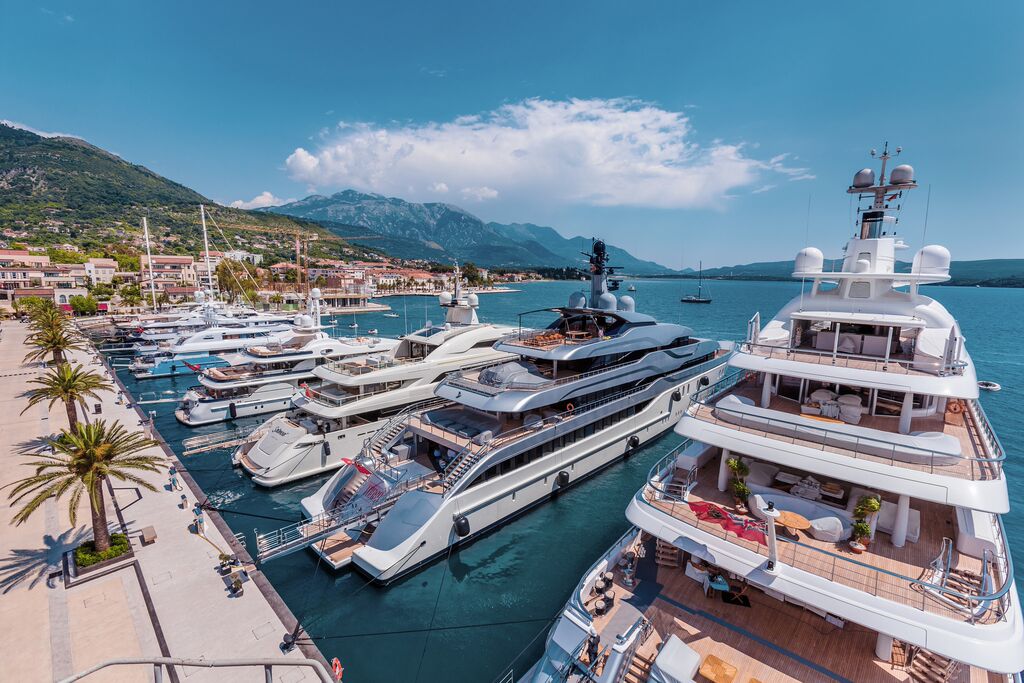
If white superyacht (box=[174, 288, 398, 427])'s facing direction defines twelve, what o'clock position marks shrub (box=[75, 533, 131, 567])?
The shrub is roughly at 5 o'clock from the white superyacht.

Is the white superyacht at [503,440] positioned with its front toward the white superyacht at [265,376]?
no

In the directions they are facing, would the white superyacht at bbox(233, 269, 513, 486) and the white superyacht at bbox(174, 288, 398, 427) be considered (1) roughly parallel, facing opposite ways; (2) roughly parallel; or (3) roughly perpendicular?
roughly parallel

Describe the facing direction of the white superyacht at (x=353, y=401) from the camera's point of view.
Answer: facing away from the viewer and to the right of the viewer

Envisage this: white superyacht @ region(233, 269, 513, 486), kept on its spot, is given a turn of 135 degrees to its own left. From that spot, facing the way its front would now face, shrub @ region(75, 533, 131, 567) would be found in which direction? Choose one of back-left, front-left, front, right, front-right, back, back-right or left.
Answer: front-left

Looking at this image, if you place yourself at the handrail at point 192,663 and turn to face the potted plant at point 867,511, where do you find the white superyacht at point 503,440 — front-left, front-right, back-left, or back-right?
front-left

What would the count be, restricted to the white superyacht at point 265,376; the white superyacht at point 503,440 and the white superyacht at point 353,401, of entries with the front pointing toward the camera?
0

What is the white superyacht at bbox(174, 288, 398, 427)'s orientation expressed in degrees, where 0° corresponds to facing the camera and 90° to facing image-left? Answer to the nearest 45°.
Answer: approximately 225°

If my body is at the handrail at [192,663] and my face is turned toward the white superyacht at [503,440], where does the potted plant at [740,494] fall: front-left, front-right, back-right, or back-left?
front-right

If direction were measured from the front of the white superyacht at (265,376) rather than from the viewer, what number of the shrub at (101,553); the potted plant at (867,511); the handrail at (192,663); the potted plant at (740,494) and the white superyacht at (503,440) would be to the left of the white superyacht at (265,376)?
0

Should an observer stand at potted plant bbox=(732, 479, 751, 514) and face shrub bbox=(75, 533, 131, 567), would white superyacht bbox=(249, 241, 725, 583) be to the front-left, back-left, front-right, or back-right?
front-right

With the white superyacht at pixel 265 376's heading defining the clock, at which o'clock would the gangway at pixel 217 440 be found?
The gangway is roughly at 5 o'clock from the white superyacht.

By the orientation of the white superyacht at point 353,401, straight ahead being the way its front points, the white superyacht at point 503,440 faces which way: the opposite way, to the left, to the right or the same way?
the same way

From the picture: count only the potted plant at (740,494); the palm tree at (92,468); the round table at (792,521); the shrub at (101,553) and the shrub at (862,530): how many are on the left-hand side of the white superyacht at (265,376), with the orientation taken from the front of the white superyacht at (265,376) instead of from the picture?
0

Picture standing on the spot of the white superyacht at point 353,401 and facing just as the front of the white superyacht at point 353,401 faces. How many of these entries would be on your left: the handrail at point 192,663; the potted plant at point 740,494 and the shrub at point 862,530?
0

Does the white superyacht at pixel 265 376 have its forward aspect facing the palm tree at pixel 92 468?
no

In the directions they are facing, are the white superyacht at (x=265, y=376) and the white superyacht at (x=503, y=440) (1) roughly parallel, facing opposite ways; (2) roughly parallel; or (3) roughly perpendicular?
roughly parallel

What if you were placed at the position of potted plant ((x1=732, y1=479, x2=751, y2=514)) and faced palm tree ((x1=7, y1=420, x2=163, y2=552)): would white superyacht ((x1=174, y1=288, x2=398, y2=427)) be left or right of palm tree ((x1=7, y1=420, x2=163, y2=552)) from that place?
right

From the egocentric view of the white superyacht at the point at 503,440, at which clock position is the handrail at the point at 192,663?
The handrail is roughly at 5 o'clock from the white superyacht.

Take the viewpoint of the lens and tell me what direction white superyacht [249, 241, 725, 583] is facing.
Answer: facing away from the viewer and to the right of the viewer

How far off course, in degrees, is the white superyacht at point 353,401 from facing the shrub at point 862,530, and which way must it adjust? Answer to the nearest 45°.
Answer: approximately 90° to its right
